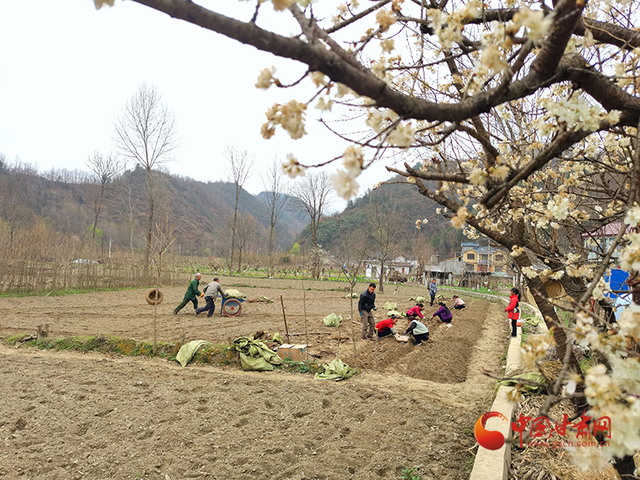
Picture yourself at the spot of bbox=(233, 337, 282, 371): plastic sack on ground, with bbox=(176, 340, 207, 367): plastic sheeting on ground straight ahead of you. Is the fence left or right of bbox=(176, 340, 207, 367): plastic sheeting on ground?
right

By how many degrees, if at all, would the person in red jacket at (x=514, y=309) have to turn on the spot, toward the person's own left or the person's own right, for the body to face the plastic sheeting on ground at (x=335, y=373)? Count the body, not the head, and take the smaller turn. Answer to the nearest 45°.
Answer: approximately 45° to the person's own left

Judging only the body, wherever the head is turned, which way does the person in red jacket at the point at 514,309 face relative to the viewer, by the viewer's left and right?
facing to the left of the viewer

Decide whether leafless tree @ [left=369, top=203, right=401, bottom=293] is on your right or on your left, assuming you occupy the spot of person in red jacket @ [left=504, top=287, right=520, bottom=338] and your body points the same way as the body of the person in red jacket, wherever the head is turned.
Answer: on your right

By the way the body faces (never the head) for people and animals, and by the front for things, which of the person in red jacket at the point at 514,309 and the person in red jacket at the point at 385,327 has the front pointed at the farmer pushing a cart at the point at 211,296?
the person in red jacket at the point at 514,309

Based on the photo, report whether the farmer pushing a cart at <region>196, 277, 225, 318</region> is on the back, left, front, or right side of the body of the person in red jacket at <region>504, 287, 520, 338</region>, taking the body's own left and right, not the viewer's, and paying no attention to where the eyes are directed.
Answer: front

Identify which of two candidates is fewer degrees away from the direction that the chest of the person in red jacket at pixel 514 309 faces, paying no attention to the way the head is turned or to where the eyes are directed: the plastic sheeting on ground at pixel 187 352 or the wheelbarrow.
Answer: the wheelbarrow

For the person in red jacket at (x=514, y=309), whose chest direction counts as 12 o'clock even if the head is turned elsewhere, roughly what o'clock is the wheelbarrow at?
The wheelbarrow is roughly at 12 o'clock from the person in red jacket.

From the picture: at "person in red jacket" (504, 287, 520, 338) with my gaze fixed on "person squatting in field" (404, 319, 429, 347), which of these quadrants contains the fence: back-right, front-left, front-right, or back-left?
front-right

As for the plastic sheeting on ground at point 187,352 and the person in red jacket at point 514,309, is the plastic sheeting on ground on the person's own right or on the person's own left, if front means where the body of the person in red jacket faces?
on the person's own left
